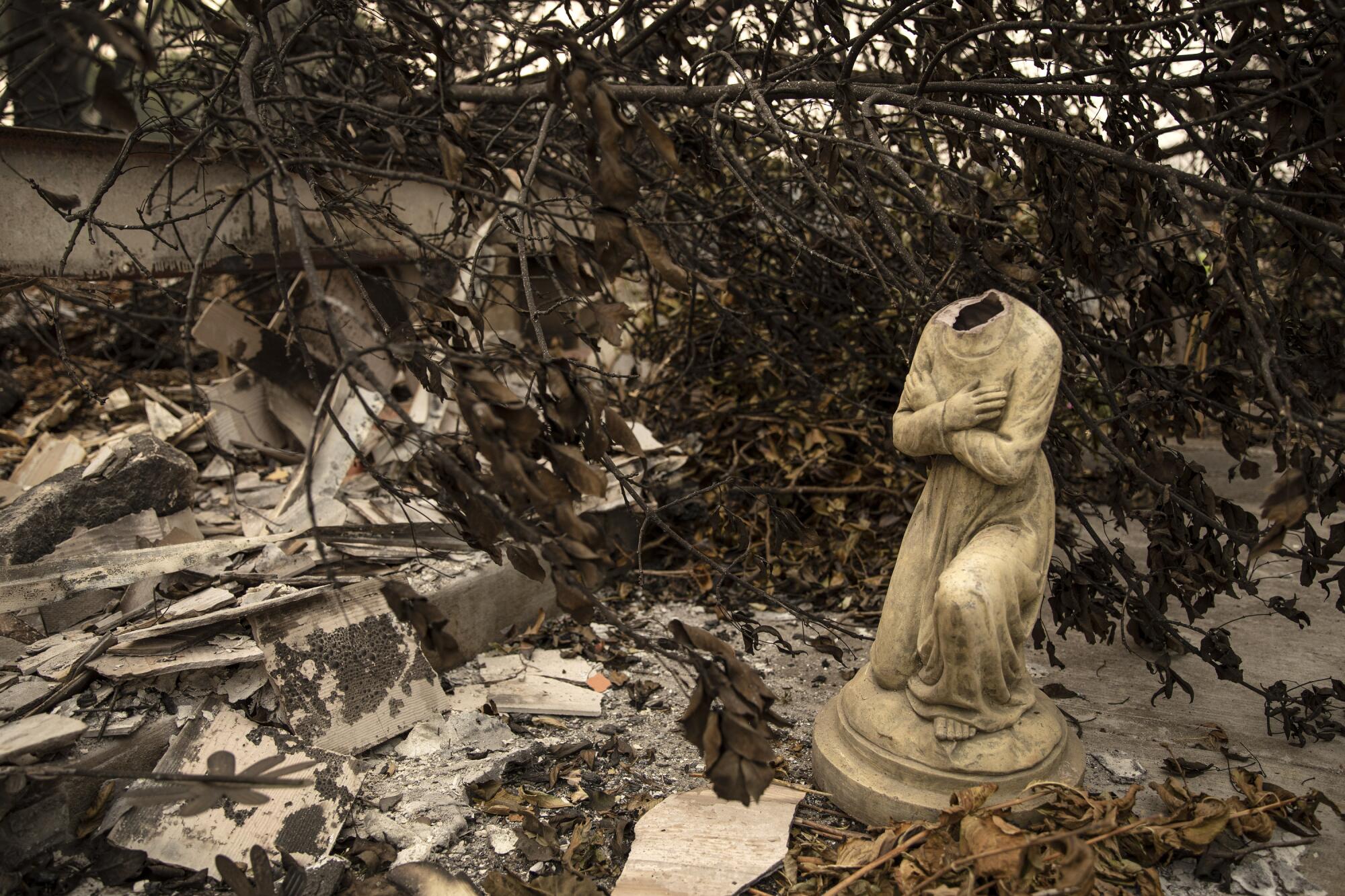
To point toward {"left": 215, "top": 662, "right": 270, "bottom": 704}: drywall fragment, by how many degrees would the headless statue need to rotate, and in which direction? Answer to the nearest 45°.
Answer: approximately 45° to its right

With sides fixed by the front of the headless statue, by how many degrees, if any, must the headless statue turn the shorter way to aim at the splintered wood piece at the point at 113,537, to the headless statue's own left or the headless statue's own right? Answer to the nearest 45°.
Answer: approximately 45° to the headless statue's own right

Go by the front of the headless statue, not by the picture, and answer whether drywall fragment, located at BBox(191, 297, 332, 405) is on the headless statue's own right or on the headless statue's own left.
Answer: on the headless statue's own right

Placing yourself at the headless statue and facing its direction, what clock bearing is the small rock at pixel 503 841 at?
The small rock is roughly at 1 o'clock from the headless statue.

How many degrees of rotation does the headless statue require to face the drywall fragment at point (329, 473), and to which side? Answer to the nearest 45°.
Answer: approximately 90° to its right

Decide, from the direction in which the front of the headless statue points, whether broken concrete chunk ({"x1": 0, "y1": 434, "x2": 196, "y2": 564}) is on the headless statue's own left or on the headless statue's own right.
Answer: on the headless statue's own right

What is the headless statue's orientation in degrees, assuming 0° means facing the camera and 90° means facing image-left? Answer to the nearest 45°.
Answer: approximately 45°
